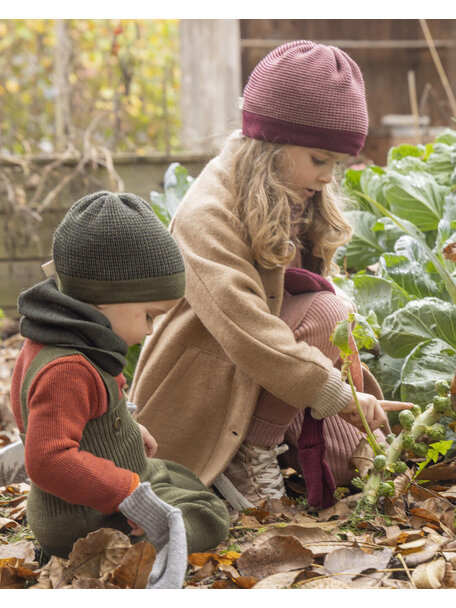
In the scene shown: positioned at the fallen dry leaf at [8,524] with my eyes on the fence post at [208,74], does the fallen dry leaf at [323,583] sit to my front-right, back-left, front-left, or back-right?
back-right

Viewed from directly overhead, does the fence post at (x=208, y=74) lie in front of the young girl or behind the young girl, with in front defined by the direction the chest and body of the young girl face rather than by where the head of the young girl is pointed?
behind

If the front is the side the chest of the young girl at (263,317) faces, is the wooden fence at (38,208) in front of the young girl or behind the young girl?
behind

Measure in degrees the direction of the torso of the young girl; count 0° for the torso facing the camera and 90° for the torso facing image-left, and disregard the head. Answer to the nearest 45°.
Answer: approximately 315°

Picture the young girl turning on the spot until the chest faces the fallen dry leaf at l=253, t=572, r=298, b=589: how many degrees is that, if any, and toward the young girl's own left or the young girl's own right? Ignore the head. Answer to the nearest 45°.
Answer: approximately 45° to the young girl's own right

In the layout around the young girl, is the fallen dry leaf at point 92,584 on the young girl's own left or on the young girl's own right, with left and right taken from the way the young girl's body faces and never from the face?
on the young girl's own right

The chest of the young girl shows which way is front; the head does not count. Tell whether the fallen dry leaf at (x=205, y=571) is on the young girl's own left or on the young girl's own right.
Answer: on the young girl's own right

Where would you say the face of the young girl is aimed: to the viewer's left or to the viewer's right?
to the viewer's right

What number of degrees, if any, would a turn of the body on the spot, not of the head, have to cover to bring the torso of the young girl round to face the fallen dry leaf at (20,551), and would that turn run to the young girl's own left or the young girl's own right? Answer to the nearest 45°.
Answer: approximately 90° to the young girl's own right
